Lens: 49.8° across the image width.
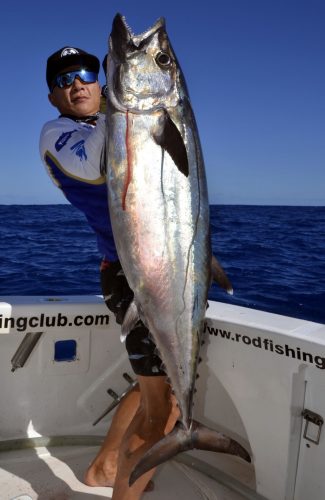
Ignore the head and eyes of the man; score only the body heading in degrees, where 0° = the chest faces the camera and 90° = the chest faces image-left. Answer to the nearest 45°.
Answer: approximately 315°
